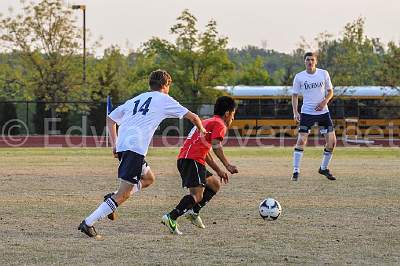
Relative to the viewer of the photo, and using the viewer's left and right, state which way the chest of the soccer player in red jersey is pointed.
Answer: facing to the right of the viewer

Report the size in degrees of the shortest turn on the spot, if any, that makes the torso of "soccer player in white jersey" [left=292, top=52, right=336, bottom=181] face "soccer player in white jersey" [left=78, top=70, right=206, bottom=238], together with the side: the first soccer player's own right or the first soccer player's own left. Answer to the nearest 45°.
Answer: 0° — they already face them

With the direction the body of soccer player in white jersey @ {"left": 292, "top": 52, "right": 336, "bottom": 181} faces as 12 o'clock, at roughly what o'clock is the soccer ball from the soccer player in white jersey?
The soccer ball is roughly at 12 o'clock from the soccer player in white jersey.

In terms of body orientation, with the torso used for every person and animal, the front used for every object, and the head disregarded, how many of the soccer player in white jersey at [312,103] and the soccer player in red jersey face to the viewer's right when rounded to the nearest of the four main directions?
1

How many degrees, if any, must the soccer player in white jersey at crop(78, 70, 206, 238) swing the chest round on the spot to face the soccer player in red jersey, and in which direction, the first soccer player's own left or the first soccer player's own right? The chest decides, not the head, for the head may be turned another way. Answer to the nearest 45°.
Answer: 0° — they already face them

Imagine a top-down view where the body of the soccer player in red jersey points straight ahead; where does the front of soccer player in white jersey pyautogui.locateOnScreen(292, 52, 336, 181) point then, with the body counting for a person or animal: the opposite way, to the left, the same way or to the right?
to the right

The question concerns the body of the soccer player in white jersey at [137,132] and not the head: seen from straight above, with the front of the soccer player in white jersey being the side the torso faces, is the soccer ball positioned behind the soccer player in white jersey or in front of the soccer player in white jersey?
in front

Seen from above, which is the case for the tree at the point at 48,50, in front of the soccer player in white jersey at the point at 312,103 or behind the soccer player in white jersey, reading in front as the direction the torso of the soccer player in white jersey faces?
behind

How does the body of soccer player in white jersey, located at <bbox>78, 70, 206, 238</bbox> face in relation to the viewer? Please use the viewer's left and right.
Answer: facing away from the viewer and to the right of the viewer

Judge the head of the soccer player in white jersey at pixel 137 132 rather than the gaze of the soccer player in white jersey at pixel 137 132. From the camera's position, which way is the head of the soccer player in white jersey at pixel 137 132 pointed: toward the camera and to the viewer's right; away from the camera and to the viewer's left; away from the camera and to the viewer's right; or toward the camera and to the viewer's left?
away from the camera and to the viewer's right
